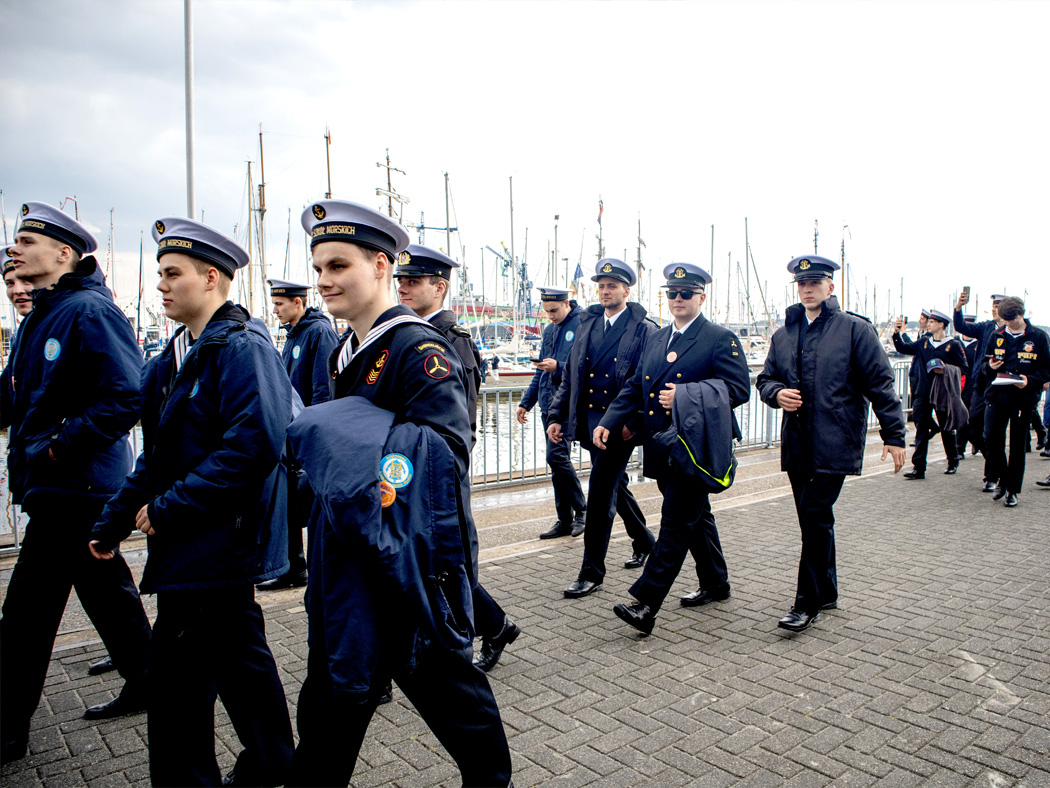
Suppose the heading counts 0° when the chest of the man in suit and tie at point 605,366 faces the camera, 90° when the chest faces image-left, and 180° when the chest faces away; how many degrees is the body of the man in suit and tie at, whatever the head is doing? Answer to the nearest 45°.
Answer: approximately 45°

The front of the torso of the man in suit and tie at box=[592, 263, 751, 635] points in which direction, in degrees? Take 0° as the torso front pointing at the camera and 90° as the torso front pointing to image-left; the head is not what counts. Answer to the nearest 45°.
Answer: approximately 45°

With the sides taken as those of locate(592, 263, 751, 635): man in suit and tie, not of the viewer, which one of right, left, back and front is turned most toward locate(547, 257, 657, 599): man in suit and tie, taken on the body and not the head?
right

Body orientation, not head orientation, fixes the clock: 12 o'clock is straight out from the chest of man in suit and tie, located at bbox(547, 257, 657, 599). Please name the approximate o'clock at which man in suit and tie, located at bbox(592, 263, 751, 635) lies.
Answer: man in suit and tie, located at bbox(592, 263, 751, 635) is roughly at 10 o'clock from man in suit and tie, located at bbox(547, 257, 657, 599).
